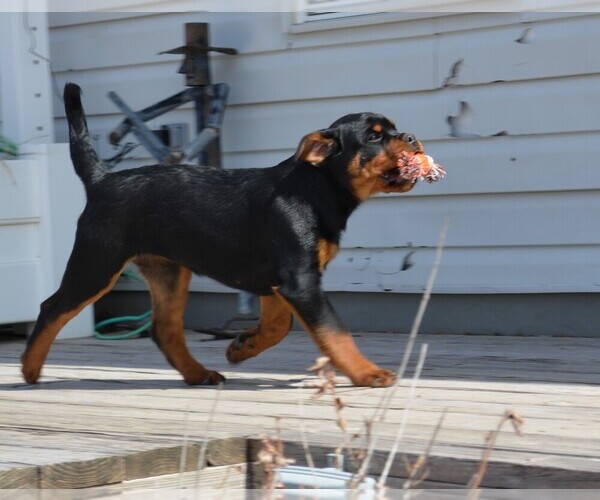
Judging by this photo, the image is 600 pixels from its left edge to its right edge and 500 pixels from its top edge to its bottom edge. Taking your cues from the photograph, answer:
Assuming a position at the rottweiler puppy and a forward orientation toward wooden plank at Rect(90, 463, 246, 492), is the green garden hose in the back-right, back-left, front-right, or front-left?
back-right

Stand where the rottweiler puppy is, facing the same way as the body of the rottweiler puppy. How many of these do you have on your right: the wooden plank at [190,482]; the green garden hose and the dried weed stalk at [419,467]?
2

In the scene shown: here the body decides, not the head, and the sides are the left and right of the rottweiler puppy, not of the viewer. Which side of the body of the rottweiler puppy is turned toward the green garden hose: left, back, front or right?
left

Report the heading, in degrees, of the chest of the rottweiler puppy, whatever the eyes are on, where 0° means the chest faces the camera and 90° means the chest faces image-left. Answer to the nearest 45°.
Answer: approximately 270°

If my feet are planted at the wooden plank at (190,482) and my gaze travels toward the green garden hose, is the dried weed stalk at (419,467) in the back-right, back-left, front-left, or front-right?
back-right

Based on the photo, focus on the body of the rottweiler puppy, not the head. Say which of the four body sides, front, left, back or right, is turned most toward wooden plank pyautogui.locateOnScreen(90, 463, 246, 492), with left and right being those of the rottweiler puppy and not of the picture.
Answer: right

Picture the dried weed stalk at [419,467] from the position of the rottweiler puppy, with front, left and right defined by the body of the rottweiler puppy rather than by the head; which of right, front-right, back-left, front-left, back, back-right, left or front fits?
right
